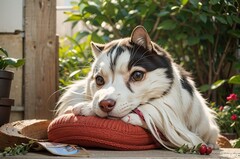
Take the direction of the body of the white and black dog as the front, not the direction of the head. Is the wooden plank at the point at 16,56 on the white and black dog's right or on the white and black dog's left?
on the white and black dog's right

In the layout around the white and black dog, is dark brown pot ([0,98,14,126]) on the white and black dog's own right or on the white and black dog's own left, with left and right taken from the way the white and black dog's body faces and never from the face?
on the white and black dog's own right

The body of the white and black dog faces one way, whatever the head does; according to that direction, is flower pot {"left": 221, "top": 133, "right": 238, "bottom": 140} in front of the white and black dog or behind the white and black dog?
behind

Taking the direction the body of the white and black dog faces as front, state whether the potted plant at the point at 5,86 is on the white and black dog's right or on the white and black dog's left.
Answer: on the white and black dog's right

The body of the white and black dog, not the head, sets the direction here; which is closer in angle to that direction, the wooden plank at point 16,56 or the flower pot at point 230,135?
the wooden plank

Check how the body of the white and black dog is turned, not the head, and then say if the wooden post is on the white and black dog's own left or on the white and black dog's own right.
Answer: on the white and black dog's own right

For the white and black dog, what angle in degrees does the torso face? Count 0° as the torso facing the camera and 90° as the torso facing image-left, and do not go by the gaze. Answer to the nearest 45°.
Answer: approximately 45°

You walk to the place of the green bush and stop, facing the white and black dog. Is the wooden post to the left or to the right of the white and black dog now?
right
